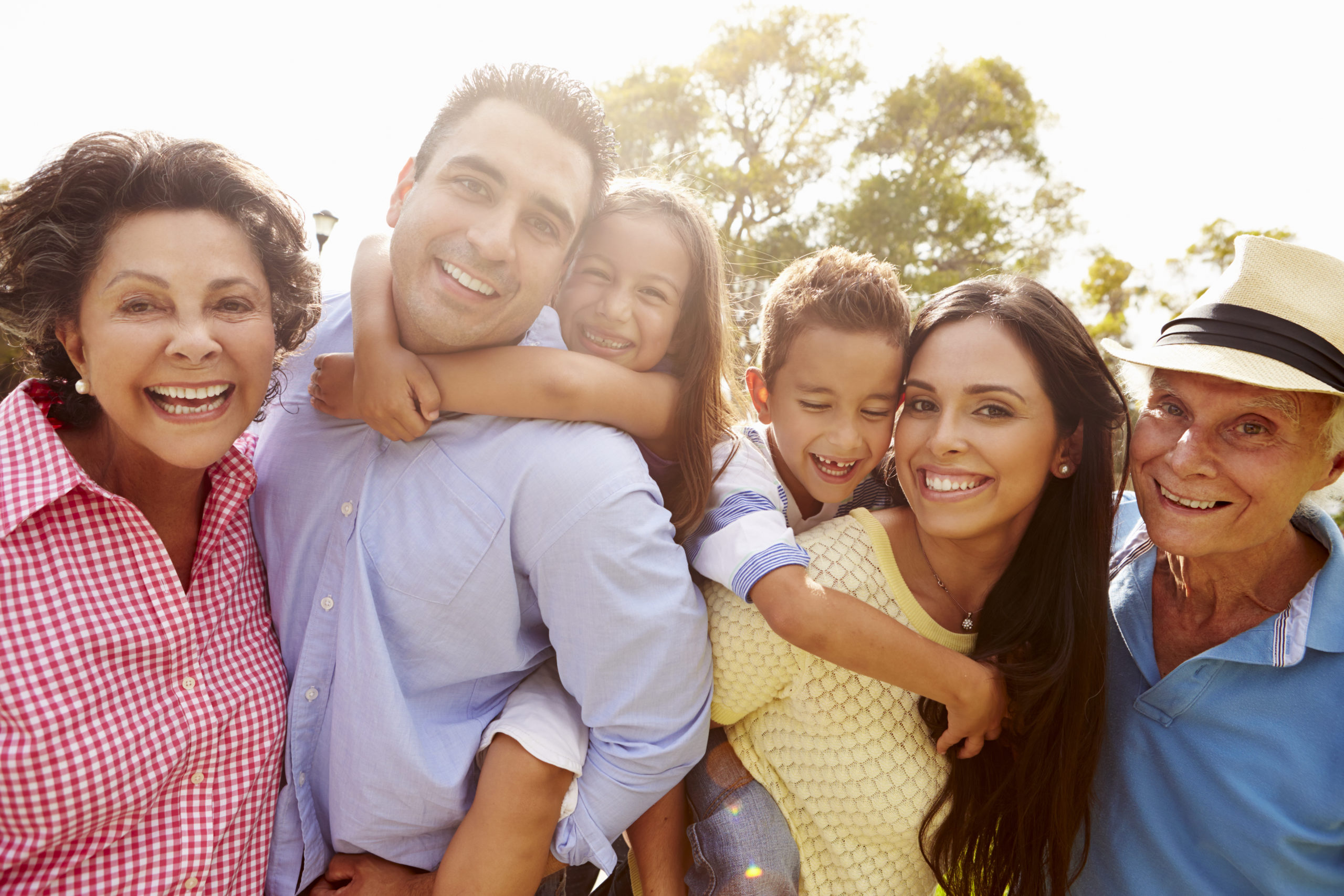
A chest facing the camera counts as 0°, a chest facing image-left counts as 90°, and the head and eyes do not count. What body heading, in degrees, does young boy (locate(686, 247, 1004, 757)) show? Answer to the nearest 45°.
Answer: approximately 315°

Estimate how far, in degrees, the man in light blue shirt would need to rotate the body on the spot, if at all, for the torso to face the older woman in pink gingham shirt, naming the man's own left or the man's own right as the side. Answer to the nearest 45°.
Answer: approximately 45° to the man's own right

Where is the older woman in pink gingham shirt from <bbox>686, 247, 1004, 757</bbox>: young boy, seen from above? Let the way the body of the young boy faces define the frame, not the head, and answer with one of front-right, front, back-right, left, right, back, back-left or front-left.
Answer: right

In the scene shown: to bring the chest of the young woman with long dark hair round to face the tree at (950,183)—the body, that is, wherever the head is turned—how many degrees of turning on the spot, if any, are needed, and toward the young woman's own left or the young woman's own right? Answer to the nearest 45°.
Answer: approximately 180°

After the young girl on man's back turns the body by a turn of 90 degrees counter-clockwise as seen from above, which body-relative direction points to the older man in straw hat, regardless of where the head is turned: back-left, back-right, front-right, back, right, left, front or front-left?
front-left

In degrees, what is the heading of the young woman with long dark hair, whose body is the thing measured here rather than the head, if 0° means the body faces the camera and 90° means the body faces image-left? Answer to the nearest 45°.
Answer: approximately 0°

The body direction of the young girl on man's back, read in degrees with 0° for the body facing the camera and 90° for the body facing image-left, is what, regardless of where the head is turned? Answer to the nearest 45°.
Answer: approximately 45°
